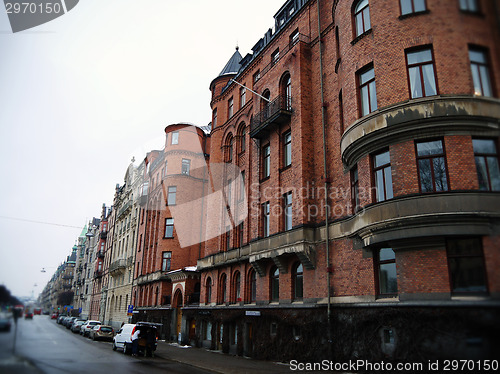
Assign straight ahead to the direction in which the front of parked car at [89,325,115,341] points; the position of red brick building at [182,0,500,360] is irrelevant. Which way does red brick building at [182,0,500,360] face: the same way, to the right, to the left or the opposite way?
to the left

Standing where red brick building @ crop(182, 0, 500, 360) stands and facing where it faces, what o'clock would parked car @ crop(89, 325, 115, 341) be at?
The parked car is roughly at 3 o'clock from the red brick building.

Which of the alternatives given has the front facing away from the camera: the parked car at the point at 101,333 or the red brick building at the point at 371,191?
the parked car

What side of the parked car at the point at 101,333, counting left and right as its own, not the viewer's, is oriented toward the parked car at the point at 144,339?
back

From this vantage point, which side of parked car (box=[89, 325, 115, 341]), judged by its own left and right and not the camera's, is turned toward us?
back

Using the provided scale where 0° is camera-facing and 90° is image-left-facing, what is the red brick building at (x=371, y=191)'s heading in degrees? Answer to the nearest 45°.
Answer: approximately 45°

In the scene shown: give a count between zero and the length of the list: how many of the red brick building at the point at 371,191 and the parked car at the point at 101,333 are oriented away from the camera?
1

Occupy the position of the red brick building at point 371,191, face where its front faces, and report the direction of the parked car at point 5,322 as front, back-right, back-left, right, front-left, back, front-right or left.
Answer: front

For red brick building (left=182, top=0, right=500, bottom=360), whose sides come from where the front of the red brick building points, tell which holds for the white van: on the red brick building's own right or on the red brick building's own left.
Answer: on the red brick building's own right

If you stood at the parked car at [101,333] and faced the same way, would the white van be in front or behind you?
behind
